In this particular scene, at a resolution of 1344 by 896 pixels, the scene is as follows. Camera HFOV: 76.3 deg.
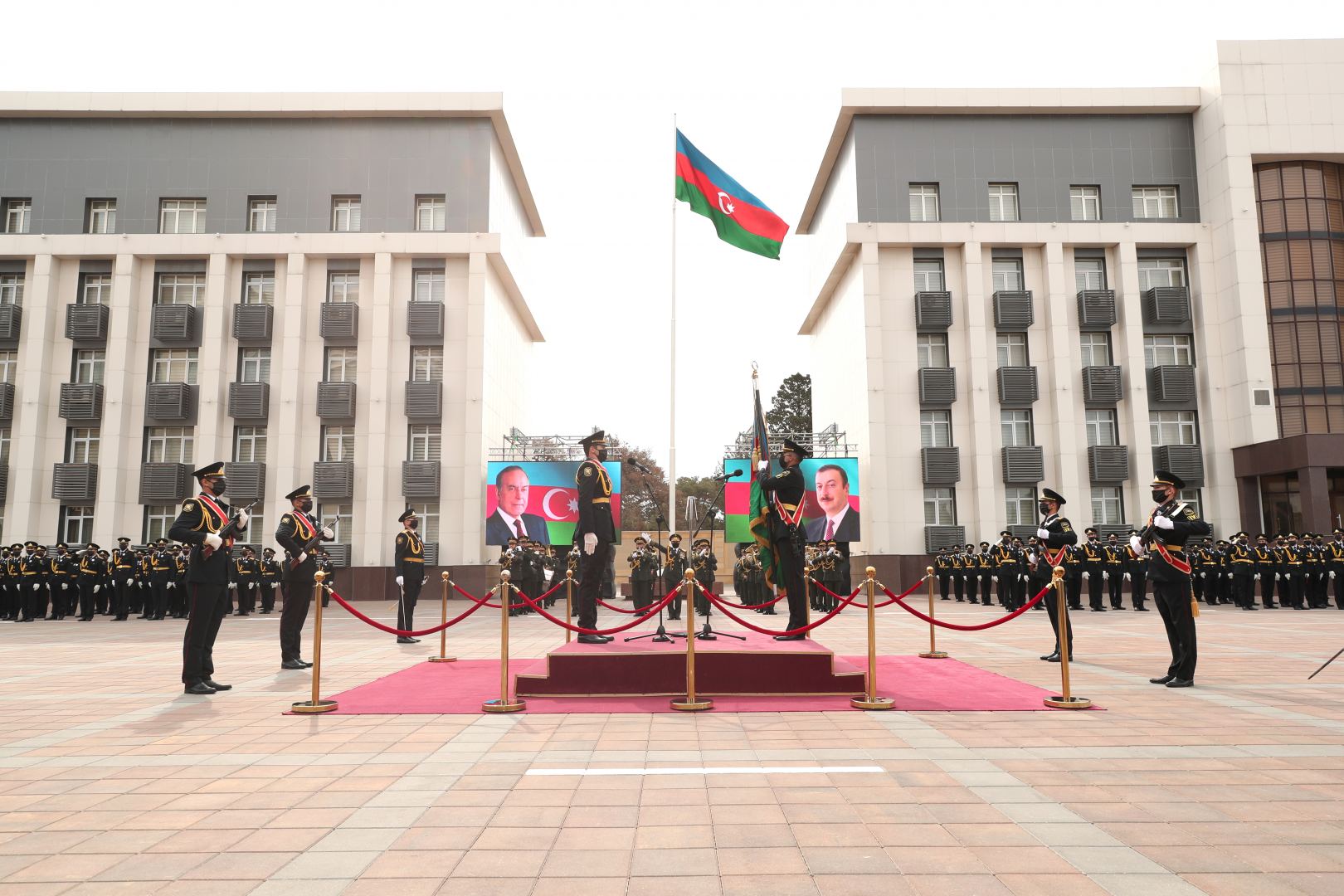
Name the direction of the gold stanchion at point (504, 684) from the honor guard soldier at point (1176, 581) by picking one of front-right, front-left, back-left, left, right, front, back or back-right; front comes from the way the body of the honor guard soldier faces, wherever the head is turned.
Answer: front

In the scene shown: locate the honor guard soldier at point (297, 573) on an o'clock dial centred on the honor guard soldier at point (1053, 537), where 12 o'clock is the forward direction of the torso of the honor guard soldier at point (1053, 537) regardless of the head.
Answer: the honor guard soldier at point (297, 573) is roughly at 11 o'clock from the honor guard soldier at point (1053, 537).

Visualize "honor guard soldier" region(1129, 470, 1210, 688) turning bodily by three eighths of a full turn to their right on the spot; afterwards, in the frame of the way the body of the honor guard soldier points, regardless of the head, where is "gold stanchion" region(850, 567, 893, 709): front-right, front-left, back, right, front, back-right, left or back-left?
back-left

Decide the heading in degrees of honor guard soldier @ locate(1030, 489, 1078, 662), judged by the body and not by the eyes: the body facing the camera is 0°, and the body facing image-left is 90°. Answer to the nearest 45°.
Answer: approximately 90°

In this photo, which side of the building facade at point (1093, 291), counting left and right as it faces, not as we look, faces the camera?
front

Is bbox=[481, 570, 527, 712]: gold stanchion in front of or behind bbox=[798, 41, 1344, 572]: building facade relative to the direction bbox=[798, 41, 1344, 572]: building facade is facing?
in front

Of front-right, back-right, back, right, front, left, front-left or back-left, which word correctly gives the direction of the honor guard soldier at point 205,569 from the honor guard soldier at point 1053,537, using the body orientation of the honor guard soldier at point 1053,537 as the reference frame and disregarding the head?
front-left

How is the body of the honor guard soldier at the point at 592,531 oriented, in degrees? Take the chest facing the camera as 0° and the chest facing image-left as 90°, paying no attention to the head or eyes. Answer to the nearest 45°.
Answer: approximately 270°

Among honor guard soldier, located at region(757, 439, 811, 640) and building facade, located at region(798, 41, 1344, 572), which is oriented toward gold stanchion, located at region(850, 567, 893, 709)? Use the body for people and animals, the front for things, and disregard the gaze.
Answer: the building facade

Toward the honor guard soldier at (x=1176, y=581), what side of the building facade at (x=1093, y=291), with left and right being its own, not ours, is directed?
front

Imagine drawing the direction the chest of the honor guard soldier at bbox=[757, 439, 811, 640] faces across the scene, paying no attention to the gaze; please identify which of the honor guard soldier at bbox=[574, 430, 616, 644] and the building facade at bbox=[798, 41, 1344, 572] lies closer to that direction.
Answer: the honor guard soldier

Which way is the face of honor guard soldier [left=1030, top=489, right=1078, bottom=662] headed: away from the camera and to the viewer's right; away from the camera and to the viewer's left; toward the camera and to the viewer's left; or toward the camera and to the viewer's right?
toward the camera and to the viewer's left

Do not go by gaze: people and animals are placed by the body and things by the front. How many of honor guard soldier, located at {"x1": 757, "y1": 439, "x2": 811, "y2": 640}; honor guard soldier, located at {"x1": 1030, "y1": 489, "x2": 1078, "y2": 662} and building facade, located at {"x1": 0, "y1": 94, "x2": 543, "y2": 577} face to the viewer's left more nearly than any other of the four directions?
2

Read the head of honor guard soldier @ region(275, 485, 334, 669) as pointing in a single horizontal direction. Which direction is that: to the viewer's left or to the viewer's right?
to the viewer's right

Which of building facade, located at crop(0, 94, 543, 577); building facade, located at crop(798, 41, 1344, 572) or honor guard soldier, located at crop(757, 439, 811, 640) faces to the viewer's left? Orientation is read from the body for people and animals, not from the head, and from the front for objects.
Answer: the honor guard soldier

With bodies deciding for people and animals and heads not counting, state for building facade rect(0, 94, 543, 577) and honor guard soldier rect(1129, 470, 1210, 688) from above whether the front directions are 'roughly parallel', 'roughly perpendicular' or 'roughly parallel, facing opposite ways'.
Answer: roughly perpendicular

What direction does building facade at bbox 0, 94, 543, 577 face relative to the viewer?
toward the camera

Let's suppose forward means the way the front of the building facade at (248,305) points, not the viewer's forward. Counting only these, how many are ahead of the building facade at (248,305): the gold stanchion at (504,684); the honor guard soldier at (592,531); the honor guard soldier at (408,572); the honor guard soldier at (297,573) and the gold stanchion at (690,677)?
5
